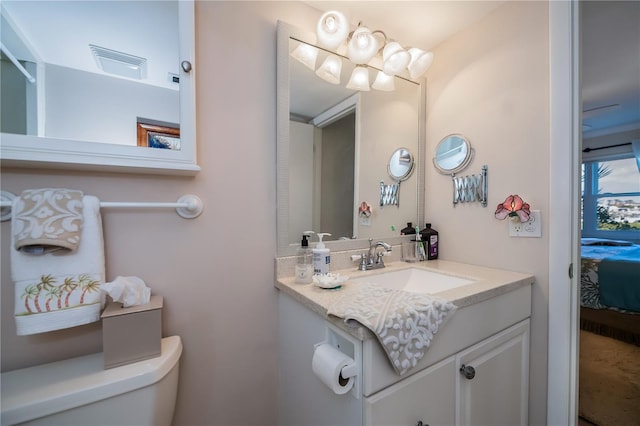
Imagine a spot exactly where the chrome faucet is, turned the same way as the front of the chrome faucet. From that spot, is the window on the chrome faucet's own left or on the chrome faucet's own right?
on the chrome faucet's own left

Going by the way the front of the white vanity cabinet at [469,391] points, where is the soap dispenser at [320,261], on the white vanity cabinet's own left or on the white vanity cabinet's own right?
on the white vanity cabinet's own right

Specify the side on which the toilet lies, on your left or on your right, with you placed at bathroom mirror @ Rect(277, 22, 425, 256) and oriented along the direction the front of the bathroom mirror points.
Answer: on your right

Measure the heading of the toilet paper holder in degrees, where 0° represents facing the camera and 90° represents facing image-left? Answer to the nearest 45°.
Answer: approximately 45°

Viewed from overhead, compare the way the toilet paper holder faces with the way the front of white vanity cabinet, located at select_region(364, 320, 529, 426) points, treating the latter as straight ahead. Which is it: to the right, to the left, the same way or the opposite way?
to the right

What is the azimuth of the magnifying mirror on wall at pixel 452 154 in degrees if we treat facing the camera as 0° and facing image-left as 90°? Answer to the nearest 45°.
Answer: approximately 45°
